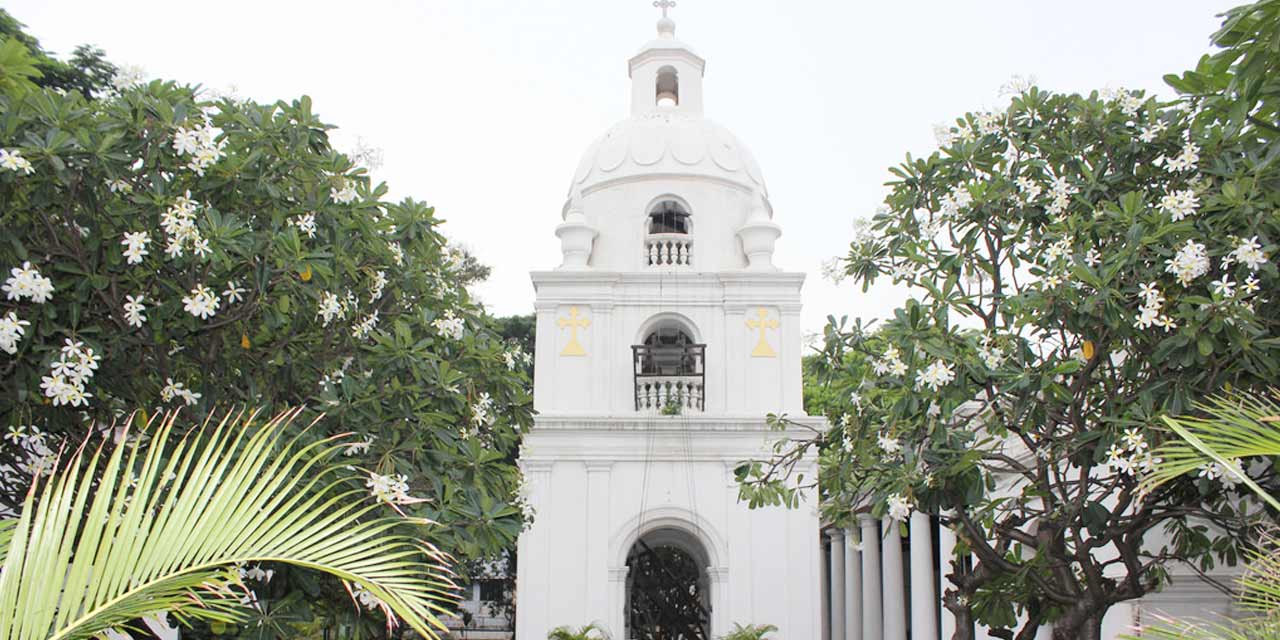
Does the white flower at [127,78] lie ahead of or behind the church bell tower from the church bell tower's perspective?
ahead

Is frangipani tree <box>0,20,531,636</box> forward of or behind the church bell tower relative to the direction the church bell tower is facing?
forward

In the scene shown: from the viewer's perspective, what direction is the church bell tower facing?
toward the camera
